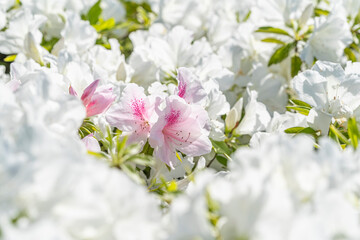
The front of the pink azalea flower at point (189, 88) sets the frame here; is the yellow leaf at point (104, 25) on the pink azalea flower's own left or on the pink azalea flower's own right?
on the pink azalea flower's own right

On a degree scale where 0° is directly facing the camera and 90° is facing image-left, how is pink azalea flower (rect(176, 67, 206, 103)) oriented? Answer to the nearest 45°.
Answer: approximately 45°
